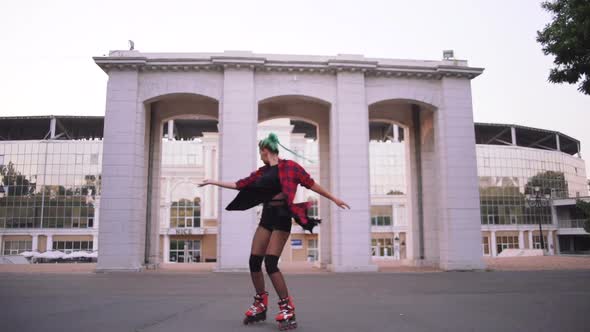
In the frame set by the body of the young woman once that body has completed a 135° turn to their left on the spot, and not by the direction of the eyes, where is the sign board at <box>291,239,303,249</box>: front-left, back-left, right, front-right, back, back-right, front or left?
left

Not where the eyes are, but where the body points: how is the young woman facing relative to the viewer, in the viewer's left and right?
facing the viewer and to the left of the viewer

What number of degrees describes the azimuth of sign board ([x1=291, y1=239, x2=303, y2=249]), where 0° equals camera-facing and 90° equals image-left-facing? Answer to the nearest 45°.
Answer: approximately 0°

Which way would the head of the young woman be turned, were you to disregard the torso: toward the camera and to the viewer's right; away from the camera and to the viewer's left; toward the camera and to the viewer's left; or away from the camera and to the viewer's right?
toward the camera and to the viewer's left
